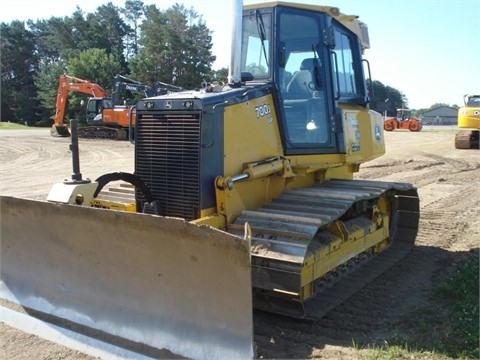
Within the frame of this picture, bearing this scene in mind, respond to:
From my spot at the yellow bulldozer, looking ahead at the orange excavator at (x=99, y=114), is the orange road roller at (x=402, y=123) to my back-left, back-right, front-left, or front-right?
front-right

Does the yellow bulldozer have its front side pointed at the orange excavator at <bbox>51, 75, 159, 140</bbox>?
no

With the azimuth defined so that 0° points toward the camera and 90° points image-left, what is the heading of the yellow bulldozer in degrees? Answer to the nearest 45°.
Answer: approximately 45°

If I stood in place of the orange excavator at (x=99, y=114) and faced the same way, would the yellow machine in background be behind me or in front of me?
behind

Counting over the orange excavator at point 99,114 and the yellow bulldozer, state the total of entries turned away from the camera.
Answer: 0

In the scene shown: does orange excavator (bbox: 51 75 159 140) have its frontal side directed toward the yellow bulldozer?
no

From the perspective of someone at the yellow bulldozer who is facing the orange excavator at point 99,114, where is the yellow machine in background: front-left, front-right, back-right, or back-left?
front-right

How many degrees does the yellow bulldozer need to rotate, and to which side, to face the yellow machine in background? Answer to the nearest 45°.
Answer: approximately 180°

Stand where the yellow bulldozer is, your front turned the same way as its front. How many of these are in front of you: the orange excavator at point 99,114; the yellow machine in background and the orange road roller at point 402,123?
0

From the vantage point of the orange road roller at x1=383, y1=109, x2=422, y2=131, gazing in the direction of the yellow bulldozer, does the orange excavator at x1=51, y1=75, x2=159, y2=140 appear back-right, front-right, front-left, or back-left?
front-right

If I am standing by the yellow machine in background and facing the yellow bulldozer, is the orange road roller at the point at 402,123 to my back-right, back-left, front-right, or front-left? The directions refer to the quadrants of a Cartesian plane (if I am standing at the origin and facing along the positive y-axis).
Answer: back-right

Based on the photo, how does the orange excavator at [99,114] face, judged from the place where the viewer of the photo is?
facing to the left of the viewer

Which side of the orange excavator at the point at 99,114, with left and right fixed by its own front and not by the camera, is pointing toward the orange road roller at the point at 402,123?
back

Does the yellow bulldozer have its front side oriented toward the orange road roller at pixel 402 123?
no
